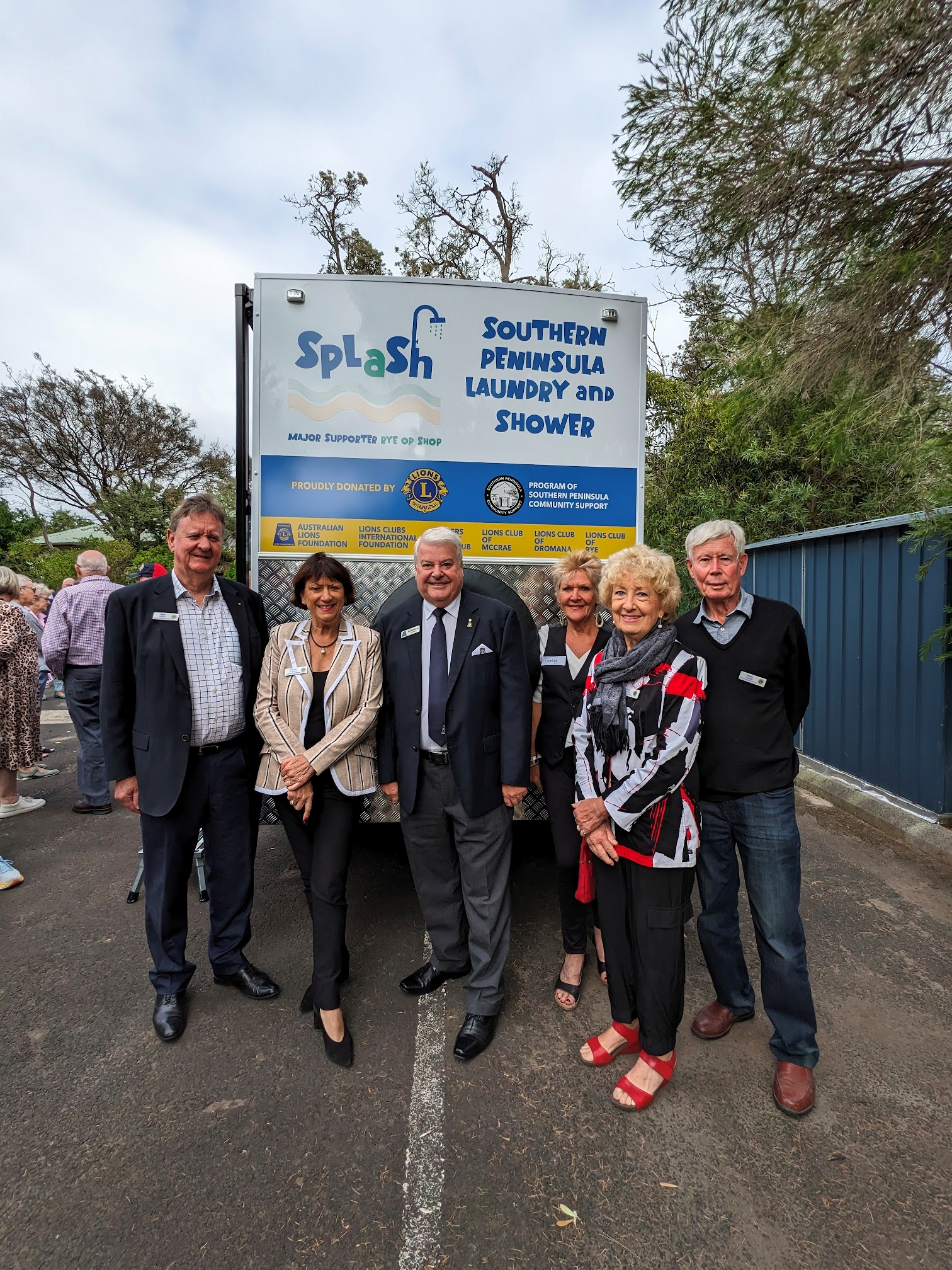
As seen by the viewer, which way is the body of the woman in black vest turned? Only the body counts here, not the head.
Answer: toward the camera

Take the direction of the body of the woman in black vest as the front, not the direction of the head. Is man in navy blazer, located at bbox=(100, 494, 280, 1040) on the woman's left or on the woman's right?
on the woman's right

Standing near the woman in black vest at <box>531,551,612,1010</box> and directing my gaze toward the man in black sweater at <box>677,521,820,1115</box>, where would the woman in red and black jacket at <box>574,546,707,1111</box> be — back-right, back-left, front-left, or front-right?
front-right

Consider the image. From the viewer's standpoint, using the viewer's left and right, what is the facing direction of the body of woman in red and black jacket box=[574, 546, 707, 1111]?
facing the viewer and to the left of the viewer

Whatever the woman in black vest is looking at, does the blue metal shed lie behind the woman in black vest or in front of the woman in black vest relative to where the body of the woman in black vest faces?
behind

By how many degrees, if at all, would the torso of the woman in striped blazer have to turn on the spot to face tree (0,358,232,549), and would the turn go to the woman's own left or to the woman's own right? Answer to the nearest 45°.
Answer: approximately 180°

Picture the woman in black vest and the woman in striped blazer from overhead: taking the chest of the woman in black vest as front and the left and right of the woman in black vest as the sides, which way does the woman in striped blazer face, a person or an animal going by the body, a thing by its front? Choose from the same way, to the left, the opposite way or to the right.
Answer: the same way

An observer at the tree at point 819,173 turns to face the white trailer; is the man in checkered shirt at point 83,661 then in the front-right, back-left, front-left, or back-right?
front-right

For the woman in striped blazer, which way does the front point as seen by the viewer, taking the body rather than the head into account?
toward the camera

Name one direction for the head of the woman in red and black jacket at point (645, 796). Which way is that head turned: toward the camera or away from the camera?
toward the camera

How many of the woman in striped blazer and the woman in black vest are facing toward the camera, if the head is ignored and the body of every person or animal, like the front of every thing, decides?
2

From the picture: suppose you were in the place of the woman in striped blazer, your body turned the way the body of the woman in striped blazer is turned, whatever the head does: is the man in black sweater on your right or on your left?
on your left

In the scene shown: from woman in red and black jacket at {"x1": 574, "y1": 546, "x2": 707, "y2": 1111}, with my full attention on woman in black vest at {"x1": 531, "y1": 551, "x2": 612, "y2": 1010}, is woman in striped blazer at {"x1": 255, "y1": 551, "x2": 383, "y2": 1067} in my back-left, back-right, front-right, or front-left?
front-left

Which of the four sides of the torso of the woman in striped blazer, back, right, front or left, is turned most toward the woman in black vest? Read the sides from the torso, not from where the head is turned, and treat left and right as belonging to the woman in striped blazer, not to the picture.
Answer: left

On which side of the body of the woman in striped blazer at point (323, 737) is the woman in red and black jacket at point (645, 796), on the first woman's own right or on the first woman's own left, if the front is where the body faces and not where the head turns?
on the first woman's own left

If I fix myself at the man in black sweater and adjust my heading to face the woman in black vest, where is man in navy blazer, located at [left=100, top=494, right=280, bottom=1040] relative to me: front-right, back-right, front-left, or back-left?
front-left

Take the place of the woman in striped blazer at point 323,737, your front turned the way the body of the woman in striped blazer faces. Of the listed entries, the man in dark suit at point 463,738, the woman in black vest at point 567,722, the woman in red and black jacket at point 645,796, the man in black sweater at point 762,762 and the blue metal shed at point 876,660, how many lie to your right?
0
